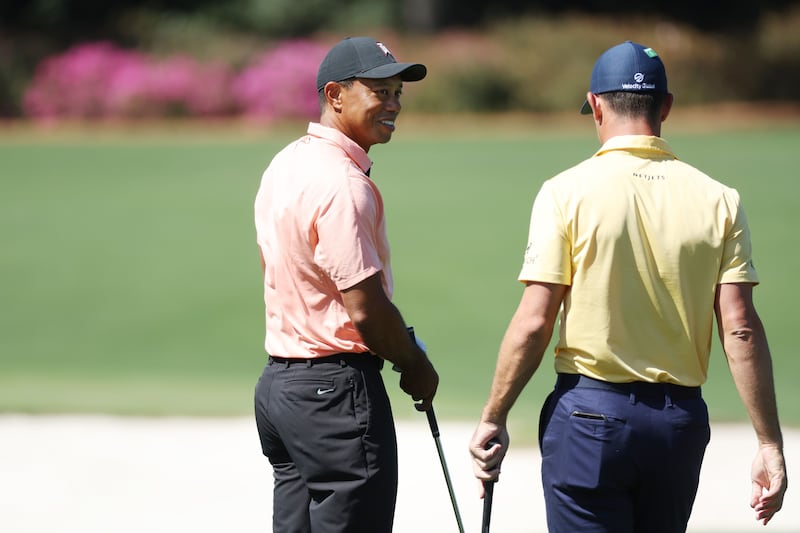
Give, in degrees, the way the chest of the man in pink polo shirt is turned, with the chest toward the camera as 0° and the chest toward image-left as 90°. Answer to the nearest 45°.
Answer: approximately 225°

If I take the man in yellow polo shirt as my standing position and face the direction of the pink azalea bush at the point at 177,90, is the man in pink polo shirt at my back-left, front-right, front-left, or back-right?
front-left

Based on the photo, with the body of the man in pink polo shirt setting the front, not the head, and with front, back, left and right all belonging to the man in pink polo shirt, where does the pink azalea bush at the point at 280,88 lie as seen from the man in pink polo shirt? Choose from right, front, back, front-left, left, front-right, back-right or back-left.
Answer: front-left

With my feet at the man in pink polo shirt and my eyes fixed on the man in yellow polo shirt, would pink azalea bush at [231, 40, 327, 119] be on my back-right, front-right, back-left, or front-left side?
back-left

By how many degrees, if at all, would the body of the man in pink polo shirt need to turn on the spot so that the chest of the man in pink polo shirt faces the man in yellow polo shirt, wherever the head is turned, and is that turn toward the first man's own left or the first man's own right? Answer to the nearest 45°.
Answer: approximately 45° to the first man's own right

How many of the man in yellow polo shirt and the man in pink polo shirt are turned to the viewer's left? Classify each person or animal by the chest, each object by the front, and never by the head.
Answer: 0

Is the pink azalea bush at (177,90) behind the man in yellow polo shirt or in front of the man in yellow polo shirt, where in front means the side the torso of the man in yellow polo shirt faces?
in front

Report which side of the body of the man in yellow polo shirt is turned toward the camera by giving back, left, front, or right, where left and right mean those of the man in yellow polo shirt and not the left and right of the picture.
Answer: back

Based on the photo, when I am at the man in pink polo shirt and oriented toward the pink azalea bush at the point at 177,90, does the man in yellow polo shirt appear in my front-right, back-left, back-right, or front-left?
back-right

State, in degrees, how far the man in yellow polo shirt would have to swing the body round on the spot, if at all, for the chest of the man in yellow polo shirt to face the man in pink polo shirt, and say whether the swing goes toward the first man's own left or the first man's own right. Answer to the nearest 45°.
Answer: approximately 90° to the first man's own left
